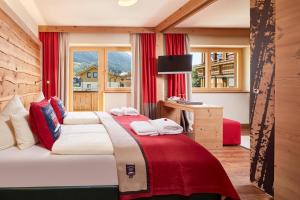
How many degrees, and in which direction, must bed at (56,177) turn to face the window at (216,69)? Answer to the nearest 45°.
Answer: approximately 45° to its left

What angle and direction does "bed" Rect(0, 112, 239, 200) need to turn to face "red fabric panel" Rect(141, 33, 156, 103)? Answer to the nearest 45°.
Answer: approximately 90° to its left

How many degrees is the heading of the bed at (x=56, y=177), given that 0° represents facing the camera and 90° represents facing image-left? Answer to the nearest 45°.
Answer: approximately 270°

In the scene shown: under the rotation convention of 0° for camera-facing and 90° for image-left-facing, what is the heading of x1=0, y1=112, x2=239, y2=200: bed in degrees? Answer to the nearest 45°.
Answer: approximately 270°

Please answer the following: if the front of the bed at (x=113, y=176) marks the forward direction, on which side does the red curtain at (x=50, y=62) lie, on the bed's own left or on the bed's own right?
on the bed's own left

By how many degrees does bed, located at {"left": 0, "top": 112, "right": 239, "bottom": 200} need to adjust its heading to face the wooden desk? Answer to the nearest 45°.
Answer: approximately 45° to its left
